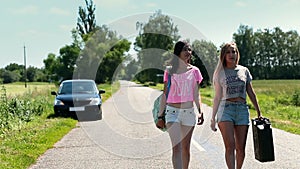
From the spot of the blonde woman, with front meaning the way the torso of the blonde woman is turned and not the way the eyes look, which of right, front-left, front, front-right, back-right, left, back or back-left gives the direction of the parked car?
back-right

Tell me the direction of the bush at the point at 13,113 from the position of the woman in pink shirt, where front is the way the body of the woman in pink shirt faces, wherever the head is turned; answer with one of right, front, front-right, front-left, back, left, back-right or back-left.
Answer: back-right

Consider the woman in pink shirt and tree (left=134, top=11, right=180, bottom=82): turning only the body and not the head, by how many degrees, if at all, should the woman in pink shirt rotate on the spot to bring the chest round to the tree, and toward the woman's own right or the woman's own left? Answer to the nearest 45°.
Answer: approximately 180°

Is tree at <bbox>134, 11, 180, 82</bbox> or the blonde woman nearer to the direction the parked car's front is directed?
the blonde woman

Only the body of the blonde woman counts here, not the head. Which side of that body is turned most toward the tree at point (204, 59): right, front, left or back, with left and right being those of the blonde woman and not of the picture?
back

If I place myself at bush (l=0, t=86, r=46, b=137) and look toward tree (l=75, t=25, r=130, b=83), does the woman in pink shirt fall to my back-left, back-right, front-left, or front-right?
back-right

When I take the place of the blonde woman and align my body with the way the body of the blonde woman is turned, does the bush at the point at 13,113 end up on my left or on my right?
on my right

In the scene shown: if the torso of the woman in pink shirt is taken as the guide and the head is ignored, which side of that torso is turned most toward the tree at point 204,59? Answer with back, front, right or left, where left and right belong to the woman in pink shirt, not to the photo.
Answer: back

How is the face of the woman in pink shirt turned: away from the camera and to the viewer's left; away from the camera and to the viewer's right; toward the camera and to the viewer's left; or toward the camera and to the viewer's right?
toward the camera and to the viewer's right
